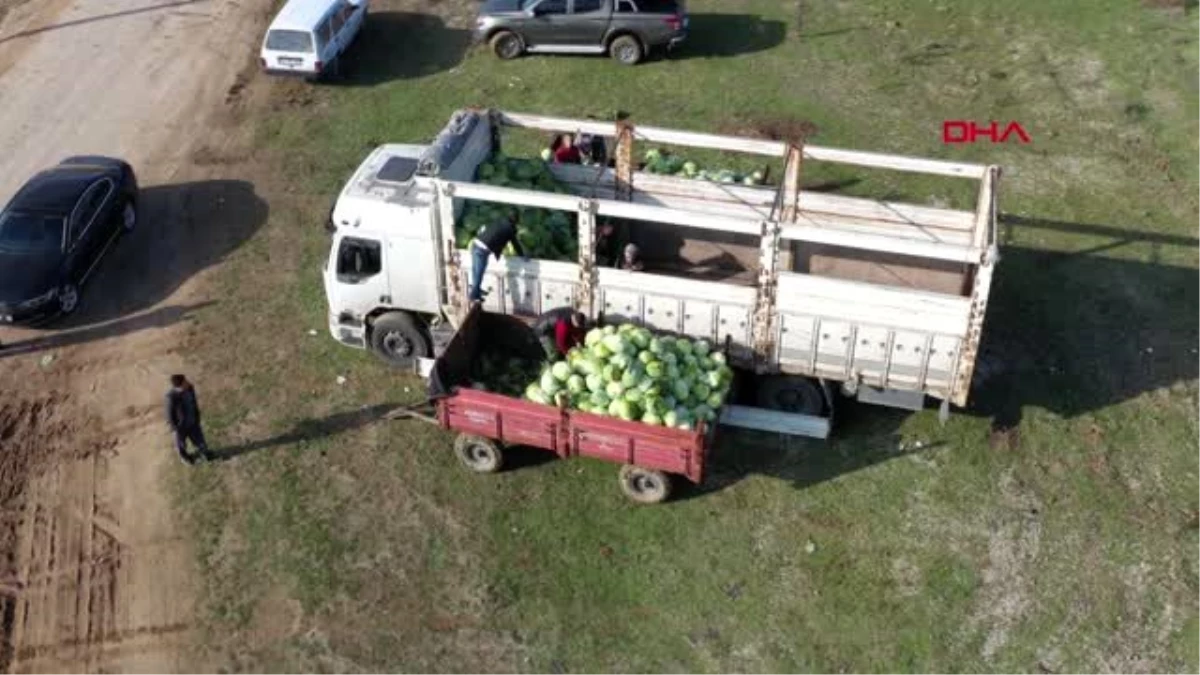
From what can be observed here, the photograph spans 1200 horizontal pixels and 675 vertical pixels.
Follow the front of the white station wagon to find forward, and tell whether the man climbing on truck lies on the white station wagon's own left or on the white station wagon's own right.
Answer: on the white station wagon's own right

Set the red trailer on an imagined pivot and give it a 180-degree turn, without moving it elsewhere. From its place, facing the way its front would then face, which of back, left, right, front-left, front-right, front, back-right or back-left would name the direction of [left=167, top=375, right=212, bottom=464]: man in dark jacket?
back

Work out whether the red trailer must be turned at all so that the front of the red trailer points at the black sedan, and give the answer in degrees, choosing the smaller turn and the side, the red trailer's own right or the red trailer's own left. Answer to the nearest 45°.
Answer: approximately 45° to the red trailer's own right

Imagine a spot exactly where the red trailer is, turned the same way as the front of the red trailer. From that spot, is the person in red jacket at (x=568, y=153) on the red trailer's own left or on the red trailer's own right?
on the red trailer's own right

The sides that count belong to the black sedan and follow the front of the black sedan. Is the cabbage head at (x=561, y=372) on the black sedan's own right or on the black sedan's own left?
on the black sedan's own left

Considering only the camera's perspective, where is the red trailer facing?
facing to the left of the viewer

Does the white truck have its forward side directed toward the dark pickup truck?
no

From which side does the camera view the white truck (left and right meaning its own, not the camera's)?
left

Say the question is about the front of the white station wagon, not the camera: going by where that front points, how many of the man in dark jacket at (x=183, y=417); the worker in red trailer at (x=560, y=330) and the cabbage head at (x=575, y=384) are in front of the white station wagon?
0

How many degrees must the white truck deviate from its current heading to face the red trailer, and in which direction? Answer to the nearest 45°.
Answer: approximately 45° to its left

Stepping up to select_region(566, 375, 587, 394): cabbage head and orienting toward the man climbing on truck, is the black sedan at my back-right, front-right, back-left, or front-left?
front-left

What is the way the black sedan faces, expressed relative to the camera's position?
facing the viewer and to the left of the viewer

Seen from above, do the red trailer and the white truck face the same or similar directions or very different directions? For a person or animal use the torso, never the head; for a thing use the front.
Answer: same or similar directions

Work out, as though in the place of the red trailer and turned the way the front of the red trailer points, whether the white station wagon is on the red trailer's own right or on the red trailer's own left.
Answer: on the red trailer's own right
